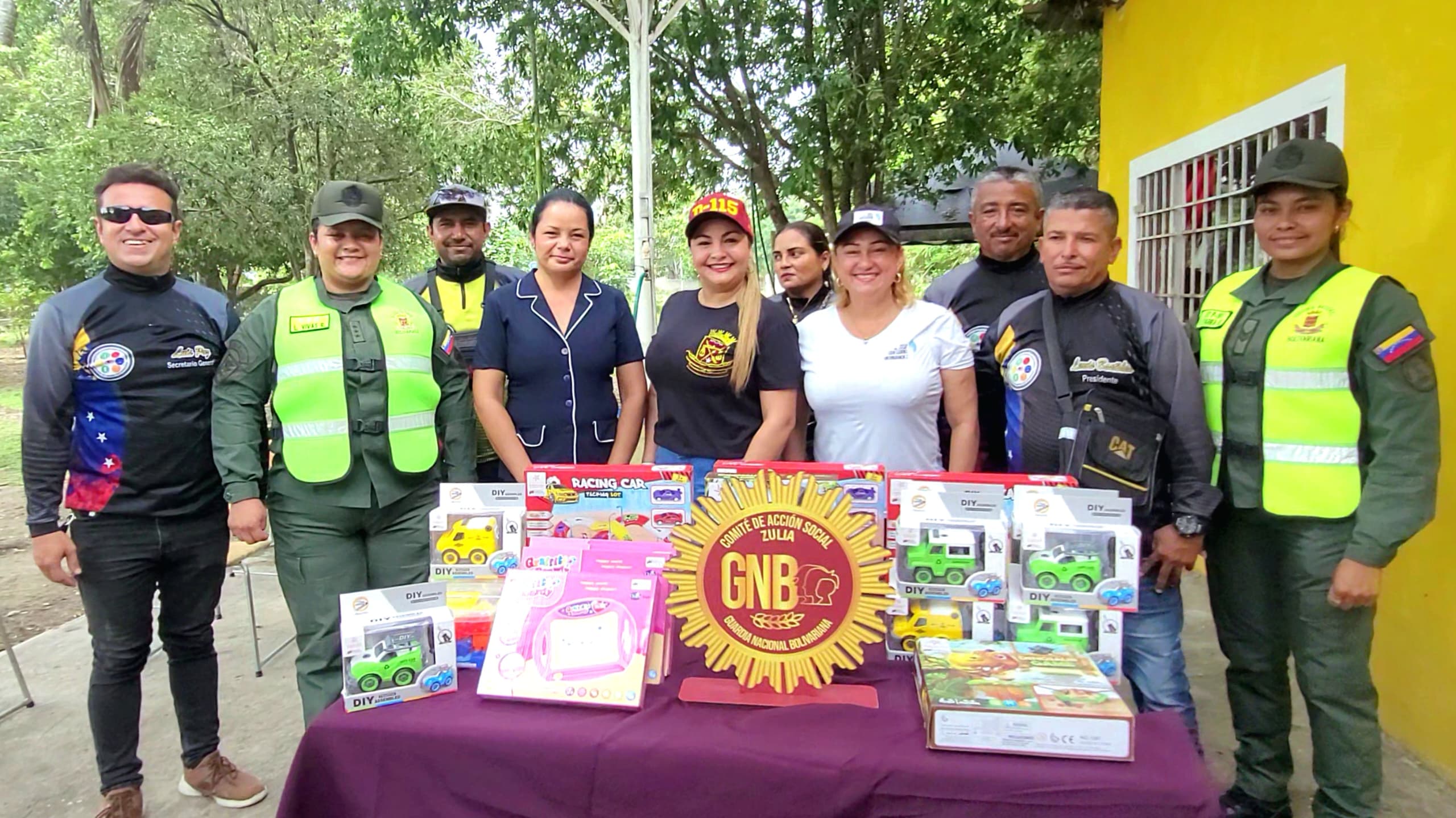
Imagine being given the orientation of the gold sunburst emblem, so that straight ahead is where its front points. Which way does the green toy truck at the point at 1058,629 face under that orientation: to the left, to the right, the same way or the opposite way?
to the right

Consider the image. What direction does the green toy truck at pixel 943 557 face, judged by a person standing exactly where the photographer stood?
facing to the left of the viewer

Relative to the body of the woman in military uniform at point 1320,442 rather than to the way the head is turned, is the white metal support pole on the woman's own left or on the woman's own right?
on the woman's own right

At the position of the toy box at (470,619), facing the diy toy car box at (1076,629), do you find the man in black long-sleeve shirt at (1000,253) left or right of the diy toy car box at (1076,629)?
left

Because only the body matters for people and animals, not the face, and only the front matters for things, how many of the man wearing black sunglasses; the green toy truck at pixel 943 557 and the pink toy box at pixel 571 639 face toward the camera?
2

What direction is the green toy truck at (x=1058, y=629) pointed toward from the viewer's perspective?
to the viewer's left

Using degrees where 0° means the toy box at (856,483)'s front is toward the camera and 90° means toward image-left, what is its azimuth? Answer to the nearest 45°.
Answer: approximately 0°
